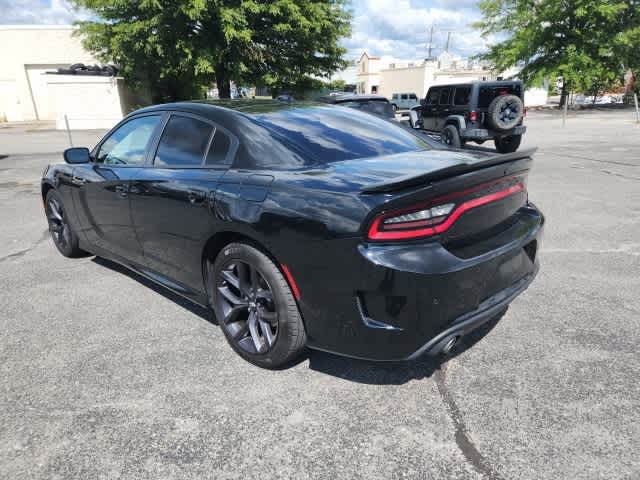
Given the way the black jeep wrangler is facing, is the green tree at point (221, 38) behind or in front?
in front

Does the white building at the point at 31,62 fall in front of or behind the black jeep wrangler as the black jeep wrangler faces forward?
in front

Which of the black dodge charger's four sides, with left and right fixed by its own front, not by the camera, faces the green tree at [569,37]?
right

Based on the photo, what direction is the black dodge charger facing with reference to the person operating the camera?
facing away from the viewer and to the left of the viewer

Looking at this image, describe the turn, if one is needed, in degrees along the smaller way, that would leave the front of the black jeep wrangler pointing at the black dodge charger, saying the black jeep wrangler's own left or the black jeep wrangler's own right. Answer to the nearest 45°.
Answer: approximately 135° to the black jeep wrangler's own left

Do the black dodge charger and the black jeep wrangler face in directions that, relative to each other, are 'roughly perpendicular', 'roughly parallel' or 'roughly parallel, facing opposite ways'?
roughly parallel

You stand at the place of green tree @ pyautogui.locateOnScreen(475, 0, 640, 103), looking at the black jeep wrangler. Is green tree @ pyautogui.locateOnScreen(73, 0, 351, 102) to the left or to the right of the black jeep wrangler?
right

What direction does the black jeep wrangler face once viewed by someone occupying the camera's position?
facing away from the viewer and to the left of the viewer

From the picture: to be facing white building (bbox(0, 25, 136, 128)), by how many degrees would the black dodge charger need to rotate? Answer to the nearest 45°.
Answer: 0° — it already faces it

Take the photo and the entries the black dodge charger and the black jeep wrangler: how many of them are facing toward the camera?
0
